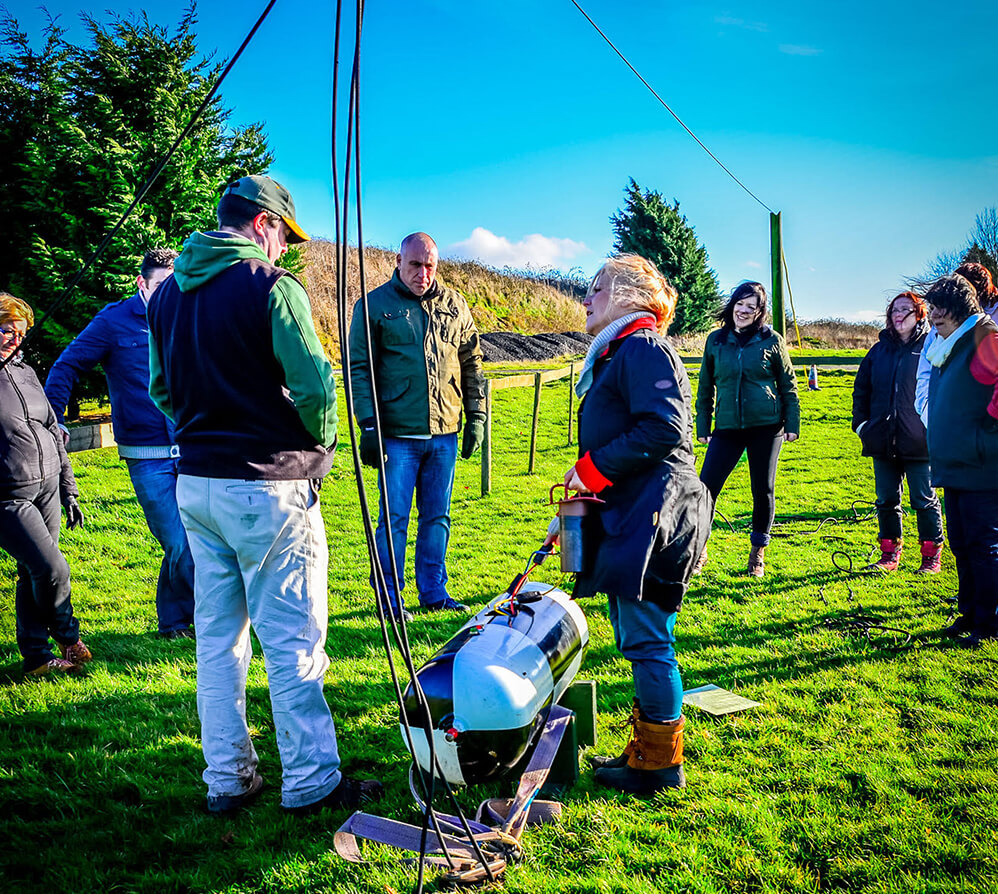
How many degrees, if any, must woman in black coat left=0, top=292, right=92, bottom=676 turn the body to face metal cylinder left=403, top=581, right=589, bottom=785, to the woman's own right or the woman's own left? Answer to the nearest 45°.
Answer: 0° — they already face it

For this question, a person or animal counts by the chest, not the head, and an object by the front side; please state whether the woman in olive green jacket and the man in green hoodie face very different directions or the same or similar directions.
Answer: very different directions

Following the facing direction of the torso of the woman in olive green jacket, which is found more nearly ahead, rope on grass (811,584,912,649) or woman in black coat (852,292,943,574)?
the rope on grass

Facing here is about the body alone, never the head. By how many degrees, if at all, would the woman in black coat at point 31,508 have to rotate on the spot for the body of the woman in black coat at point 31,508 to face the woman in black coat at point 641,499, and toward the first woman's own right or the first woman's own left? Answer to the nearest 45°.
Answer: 0° — they already face them

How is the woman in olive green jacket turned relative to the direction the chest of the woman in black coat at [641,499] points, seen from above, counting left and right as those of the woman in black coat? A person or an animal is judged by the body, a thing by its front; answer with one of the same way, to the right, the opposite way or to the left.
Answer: to the left

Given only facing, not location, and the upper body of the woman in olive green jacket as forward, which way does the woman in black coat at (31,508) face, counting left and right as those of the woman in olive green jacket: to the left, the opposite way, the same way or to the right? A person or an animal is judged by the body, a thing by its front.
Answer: to the left

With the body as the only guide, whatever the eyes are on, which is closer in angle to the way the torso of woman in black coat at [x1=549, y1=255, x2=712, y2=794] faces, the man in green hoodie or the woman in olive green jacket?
the man in green hoodie

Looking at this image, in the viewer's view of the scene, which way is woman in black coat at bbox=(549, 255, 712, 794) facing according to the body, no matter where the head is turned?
to the viewer's left

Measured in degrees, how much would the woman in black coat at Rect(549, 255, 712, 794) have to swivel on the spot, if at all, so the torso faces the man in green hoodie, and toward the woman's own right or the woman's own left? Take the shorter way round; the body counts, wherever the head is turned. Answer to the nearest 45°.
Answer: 0° — they already face them

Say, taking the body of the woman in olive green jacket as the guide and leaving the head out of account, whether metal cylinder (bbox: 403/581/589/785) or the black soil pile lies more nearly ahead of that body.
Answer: the metal cylinder

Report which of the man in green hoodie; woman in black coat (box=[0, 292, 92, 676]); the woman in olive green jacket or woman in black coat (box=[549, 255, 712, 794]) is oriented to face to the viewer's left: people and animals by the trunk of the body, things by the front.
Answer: woman in black coat (box=[549, 255, 712, 794])

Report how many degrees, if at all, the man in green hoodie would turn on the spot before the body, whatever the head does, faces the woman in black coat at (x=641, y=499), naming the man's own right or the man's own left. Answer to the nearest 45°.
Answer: approximately 45° to the man's own right
